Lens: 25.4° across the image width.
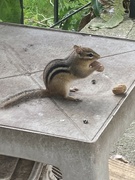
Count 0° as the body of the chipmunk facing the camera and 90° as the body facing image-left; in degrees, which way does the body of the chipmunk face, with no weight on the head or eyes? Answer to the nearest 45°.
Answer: approximately 270°
